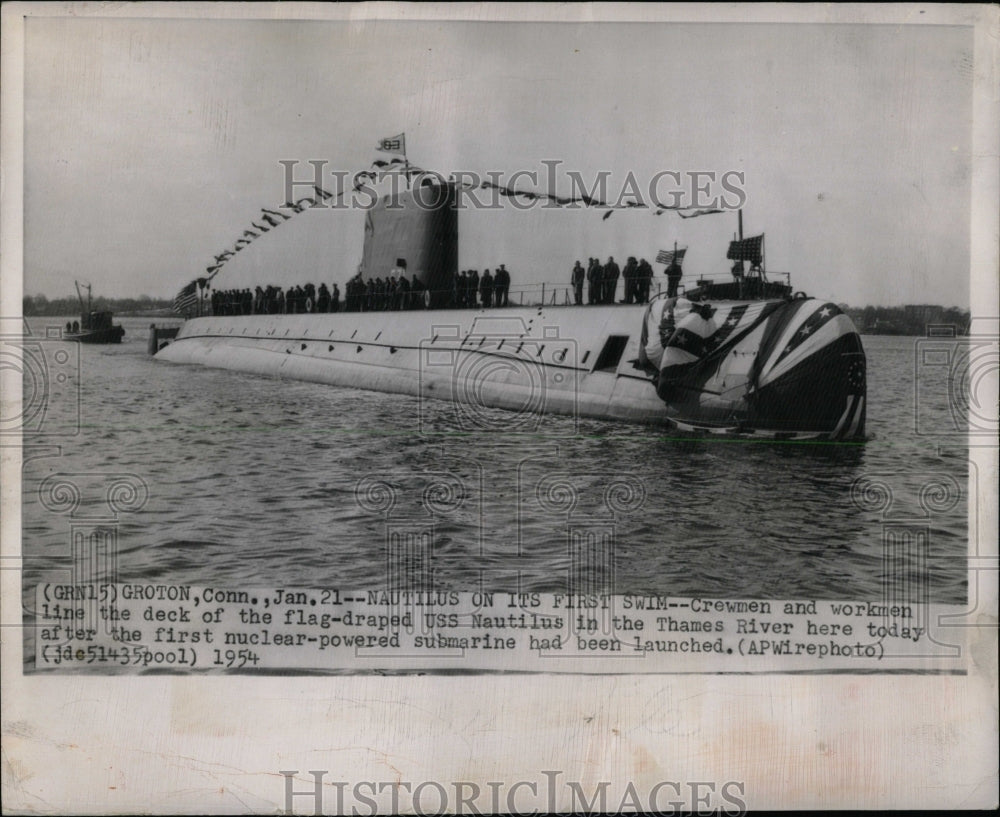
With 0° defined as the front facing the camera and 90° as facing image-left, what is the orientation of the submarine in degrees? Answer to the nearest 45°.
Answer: approximately 315°

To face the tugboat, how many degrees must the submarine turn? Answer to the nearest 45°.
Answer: approximately 135° to its right
